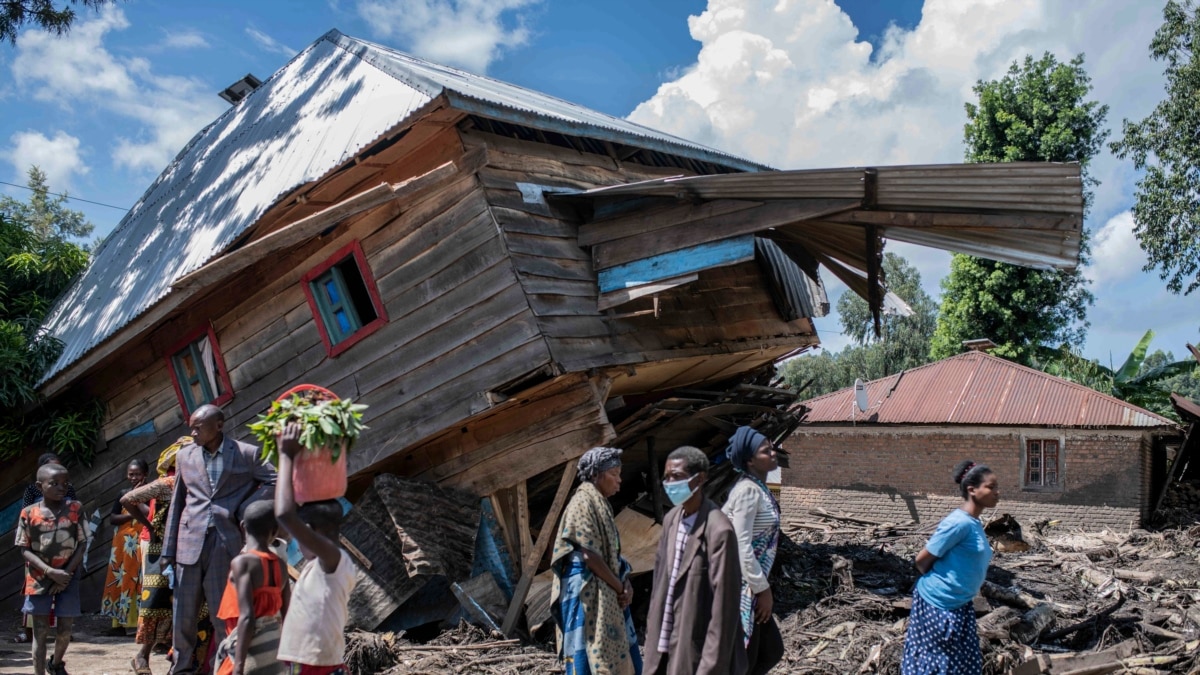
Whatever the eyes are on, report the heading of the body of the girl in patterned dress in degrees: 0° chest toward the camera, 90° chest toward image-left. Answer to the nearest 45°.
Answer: approximately 0°

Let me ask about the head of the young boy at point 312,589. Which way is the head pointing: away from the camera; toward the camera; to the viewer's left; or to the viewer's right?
away from the camera

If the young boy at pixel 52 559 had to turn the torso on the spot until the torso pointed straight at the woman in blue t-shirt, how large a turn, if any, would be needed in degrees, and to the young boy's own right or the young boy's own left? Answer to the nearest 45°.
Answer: approximately 45° to the young boy's own left
